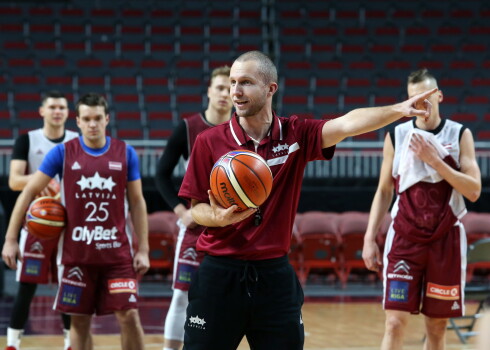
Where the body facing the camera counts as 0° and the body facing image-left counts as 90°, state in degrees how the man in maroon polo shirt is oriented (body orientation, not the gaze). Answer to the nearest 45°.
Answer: approximately 0°
